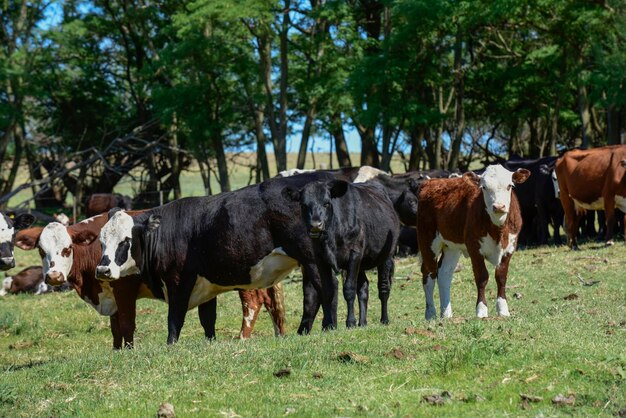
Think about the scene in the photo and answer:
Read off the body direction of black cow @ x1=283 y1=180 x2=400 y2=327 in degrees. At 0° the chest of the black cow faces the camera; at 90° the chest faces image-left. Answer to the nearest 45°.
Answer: approximately 45°

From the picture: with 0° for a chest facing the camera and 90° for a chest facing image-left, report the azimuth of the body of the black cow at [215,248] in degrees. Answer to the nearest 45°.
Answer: approximately 90°

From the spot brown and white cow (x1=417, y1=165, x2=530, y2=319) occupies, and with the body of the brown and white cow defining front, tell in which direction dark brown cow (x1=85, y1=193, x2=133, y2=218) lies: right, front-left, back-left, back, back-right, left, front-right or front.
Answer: back

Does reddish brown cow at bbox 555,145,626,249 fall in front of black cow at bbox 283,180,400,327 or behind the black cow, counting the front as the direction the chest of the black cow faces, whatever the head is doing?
behind

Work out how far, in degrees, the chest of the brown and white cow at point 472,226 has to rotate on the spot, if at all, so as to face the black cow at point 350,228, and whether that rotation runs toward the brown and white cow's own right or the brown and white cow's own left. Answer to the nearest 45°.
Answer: approximately 135° to the brown and white cow's own right

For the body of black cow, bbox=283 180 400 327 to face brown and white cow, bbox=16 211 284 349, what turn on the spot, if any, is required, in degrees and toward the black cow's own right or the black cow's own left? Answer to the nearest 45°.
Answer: approximately 45° to the black cow's own right
